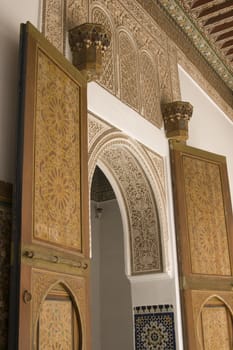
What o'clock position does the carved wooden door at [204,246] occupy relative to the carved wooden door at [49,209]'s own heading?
the carved wooden door at [204,246] is roughly at 9 o'clock from the carved wooden door at [49,209].

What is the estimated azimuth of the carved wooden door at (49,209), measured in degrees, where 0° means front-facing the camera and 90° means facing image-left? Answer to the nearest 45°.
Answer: approximately 315°
